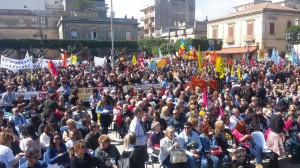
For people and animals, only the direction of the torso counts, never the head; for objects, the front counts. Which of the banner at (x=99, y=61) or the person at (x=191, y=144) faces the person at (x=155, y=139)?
the banner

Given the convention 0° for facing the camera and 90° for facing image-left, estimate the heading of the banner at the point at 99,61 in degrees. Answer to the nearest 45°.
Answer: approximately 0°

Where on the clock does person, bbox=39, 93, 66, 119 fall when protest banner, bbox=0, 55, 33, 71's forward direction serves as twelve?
The person is roughly at 12 o'clock from the protest banner.

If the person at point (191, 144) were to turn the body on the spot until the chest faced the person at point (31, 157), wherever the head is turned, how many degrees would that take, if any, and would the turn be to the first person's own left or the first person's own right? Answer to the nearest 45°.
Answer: approximately 45° to the first person's own right

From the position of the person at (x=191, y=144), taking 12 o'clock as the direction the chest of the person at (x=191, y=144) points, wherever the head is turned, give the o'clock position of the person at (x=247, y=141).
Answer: the person at (x=247, y=141) is roughly at 8 o'clock from the person at (x=191, y=144).

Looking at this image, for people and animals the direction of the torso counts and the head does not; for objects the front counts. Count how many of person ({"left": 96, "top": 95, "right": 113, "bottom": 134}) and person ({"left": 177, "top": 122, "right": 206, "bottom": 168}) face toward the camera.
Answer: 2

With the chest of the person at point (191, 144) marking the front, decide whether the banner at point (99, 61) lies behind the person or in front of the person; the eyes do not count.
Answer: behind

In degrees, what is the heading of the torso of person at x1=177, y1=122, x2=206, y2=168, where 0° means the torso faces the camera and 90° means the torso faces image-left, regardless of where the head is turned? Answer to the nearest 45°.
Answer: approximately 0°
